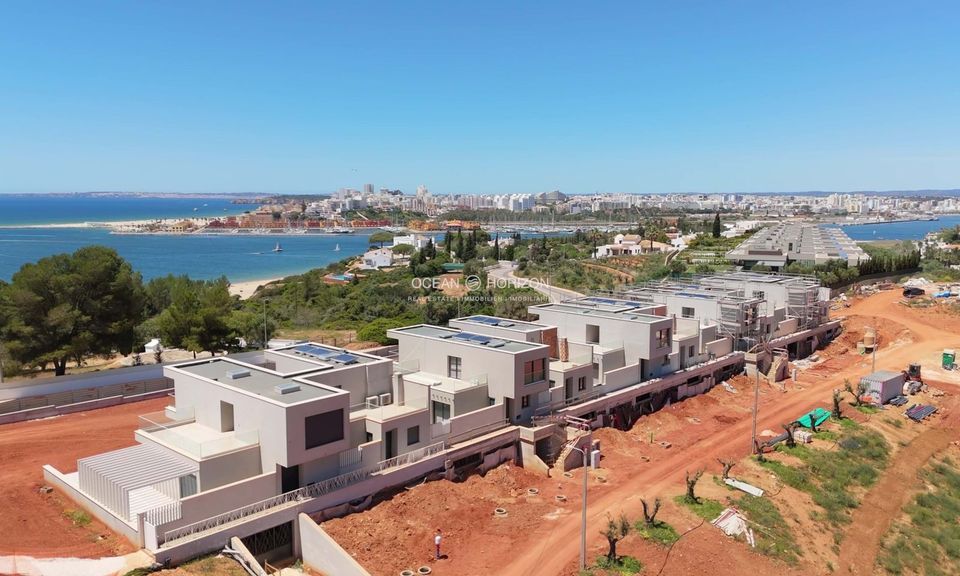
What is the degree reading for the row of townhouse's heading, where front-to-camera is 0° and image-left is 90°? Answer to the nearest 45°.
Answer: approximately 315°

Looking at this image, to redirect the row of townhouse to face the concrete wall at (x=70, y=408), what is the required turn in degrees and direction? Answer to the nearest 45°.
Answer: approximately 180°

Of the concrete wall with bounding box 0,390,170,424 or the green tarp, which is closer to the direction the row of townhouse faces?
the green tarp
